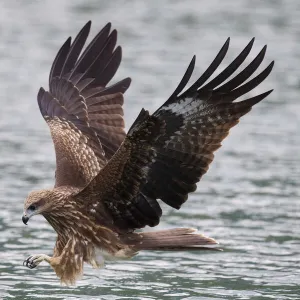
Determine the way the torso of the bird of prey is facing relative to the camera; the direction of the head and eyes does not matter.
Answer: to the viewer's left
